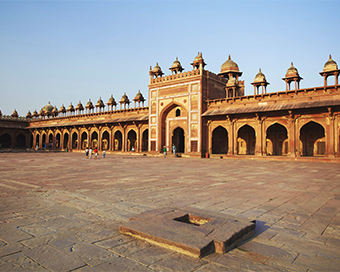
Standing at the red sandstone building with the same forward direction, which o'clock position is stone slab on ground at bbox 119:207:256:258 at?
The stone slab on ground is roughly at 11 o'clock from the red sandstone building.

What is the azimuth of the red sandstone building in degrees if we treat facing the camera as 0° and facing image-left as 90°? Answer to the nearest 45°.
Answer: approximately 45°
